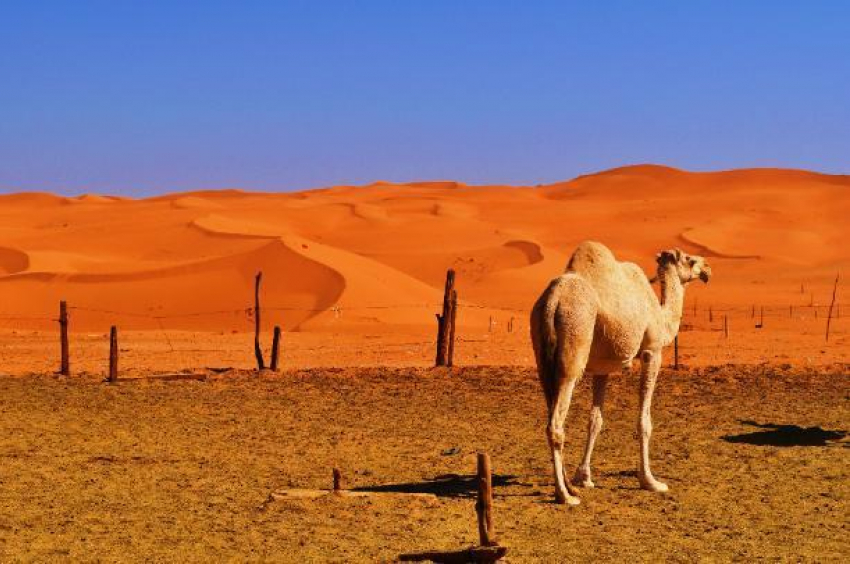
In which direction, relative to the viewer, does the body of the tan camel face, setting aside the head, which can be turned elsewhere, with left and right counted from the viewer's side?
facing away from the viewer and to the right of the viewer

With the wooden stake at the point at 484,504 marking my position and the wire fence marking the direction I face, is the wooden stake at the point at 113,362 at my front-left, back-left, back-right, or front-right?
front-left

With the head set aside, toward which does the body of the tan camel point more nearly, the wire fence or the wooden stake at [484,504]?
the wire fence

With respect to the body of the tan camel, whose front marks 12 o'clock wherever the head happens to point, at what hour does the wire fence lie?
The wire fence is roughly at 10 o'clock from the tan camel.

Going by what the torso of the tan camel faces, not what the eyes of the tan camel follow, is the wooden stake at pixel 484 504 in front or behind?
behind

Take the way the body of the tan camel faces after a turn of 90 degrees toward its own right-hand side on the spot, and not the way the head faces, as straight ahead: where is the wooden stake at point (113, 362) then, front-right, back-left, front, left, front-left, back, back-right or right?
back

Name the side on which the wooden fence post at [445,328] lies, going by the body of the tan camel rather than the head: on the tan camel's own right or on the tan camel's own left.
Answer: on the tan camel's own left
